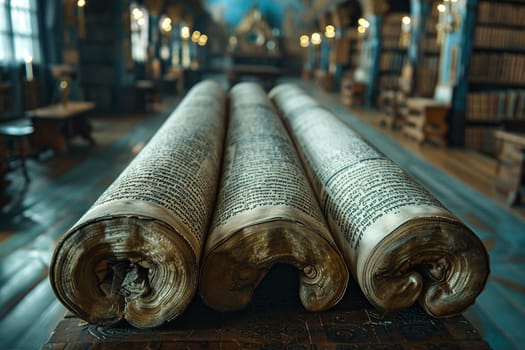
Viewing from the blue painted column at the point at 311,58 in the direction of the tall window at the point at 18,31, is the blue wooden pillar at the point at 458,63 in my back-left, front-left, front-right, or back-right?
front-left

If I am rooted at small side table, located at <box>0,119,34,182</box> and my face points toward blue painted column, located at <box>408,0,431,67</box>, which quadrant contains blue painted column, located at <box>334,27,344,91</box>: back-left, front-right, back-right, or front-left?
front-left

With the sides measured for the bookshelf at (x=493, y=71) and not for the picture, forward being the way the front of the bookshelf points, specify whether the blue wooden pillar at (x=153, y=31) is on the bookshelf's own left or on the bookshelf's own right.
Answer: on the bookshelf's own right

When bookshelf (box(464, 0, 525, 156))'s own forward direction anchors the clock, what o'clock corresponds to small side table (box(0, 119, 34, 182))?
The small side table is roughly at 12 o'clock from the bookshelf.

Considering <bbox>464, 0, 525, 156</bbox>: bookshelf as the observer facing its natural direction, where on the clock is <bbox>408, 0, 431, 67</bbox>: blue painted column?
The blue painted column is roughly at 3 o'clock from the bookshelf.

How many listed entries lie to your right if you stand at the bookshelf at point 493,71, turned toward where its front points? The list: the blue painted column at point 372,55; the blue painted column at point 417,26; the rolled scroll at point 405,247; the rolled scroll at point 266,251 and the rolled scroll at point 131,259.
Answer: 2

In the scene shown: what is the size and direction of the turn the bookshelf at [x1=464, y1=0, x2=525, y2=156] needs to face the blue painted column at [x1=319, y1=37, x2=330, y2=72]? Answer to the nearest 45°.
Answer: approximately 90° to its right

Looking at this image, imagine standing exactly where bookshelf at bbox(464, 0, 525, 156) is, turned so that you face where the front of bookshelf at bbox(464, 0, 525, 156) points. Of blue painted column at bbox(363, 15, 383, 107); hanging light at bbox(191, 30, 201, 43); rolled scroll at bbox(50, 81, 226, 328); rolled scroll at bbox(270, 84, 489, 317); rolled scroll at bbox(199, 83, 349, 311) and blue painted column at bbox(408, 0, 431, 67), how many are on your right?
3

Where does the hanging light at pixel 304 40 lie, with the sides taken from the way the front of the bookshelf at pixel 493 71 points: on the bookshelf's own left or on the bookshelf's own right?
on the bookshelf's own right

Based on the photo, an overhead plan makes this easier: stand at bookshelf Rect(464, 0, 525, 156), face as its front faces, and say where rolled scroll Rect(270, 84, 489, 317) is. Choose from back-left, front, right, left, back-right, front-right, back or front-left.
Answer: front-left

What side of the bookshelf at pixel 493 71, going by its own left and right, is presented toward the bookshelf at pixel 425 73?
right

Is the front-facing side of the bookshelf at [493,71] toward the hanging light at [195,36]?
no

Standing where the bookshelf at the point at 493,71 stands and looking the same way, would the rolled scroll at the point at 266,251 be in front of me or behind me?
in front

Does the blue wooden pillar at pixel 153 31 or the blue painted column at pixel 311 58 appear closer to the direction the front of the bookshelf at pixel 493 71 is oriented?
the blue wooden pillar

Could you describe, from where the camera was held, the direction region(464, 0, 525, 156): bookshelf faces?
facing the viewer and to the left of the viewer

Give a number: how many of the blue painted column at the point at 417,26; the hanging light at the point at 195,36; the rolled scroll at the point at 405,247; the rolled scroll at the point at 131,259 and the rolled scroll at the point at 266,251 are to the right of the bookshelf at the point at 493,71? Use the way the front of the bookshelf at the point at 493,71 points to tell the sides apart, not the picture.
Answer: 2

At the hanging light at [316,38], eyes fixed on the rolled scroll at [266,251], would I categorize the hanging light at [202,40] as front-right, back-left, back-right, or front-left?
back-right
